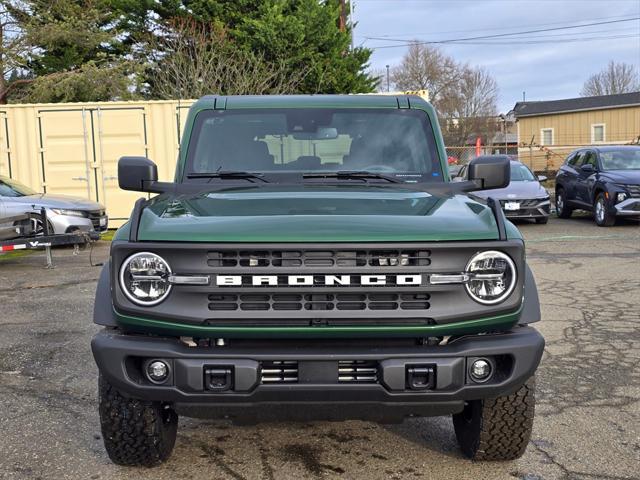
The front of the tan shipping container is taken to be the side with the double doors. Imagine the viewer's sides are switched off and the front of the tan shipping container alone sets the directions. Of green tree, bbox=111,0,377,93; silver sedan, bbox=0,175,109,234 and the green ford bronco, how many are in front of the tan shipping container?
2

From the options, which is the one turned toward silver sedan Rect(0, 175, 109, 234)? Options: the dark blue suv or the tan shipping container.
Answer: the tan shipping container

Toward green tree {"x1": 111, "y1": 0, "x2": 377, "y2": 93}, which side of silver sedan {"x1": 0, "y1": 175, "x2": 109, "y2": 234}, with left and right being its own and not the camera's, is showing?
left

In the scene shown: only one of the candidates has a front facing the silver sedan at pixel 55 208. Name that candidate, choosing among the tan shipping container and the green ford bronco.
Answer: the tan shipping container

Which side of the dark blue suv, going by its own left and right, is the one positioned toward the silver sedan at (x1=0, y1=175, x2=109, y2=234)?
right

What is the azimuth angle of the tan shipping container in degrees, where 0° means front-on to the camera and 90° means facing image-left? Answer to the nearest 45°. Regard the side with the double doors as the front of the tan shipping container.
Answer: approximately 0°

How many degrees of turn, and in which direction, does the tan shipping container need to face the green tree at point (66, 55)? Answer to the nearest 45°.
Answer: approximately 180°

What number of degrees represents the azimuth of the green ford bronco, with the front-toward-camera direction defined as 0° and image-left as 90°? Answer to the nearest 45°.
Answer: approximately 0°

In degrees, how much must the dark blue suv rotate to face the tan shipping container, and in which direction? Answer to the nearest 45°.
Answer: approximately 135° to its right

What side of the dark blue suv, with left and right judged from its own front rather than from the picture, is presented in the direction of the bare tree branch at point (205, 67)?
back

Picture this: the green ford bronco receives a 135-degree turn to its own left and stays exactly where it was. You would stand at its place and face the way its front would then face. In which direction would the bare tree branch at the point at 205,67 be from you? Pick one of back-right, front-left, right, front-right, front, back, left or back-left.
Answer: front-left

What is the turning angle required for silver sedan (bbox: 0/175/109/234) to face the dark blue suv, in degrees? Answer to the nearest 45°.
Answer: approximately 45° to its left
